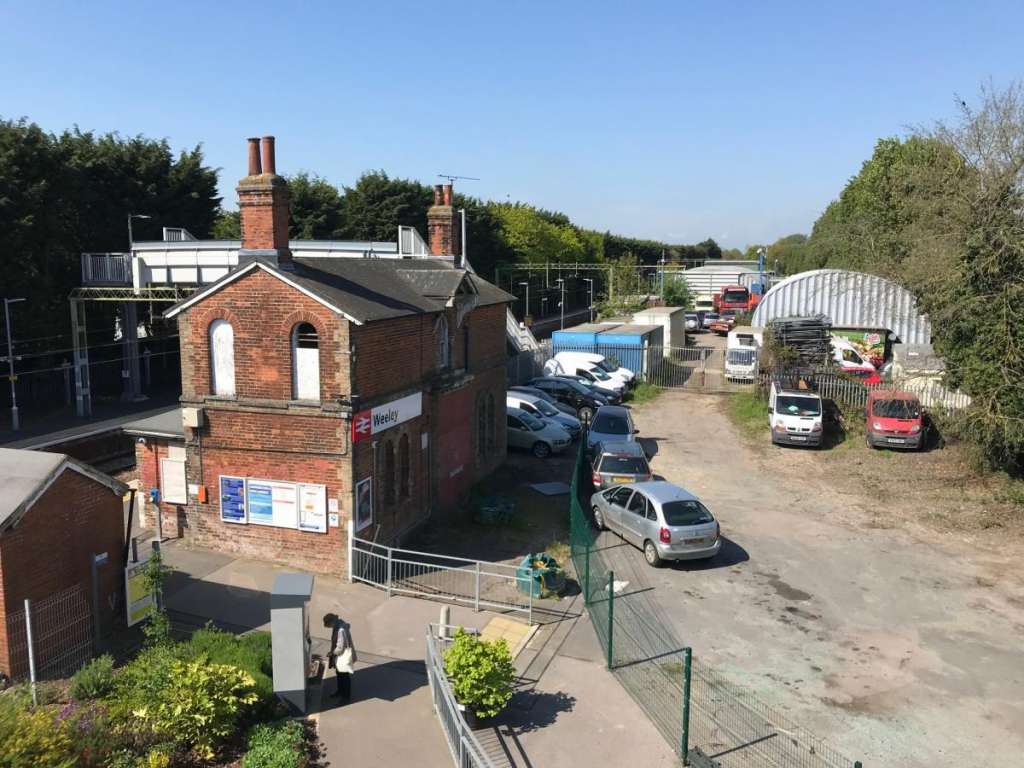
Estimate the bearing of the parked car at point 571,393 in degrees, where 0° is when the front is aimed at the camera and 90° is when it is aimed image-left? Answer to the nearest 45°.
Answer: approximately 315°

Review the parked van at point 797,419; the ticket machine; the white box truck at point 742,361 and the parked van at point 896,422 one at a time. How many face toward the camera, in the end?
3

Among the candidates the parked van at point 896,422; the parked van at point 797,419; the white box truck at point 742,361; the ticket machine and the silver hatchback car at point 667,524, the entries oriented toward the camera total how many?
3

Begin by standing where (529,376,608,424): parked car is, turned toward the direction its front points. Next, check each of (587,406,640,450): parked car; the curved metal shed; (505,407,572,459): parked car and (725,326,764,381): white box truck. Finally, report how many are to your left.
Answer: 2

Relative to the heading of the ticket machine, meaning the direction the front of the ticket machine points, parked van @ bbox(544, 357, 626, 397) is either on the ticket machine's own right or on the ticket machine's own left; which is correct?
on the ticket machine's own left

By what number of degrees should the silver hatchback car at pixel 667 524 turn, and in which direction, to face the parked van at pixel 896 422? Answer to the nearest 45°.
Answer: approximately 90° to its right
